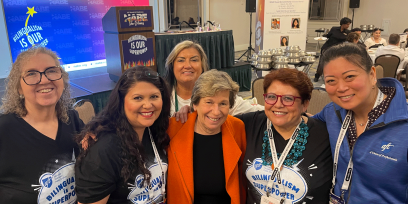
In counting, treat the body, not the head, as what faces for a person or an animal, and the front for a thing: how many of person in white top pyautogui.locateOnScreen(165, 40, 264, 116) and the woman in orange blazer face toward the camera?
2

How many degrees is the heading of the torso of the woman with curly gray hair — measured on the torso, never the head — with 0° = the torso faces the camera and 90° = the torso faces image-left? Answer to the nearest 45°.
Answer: approximately 315°

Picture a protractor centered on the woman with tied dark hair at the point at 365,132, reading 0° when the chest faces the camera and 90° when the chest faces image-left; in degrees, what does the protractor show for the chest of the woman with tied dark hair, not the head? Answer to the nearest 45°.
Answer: approximately 45°

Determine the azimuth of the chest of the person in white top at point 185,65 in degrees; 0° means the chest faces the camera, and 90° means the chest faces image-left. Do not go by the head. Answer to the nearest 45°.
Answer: approximately 0°

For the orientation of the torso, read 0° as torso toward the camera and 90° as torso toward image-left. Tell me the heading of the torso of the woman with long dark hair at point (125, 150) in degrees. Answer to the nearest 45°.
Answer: approximately 315°

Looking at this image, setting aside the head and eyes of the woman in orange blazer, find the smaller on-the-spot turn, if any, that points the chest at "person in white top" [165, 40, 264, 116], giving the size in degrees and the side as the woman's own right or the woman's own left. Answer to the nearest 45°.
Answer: approximately 180°
